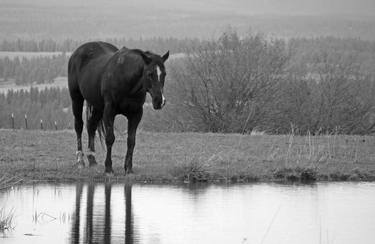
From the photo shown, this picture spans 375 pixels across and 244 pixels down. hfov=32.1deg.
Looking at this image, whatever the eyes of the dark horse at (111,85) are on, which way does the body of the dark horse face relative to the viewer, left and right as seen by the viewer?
facing the viewer and to the right of the viewer
